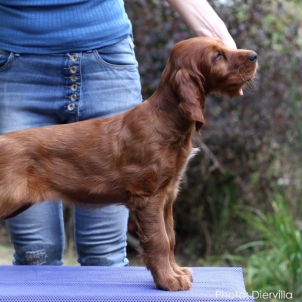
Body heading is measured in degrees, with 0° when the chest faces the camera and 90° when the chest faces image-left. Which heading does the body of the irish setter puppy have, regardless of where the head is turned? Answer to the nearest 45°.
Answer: approximately 270°
